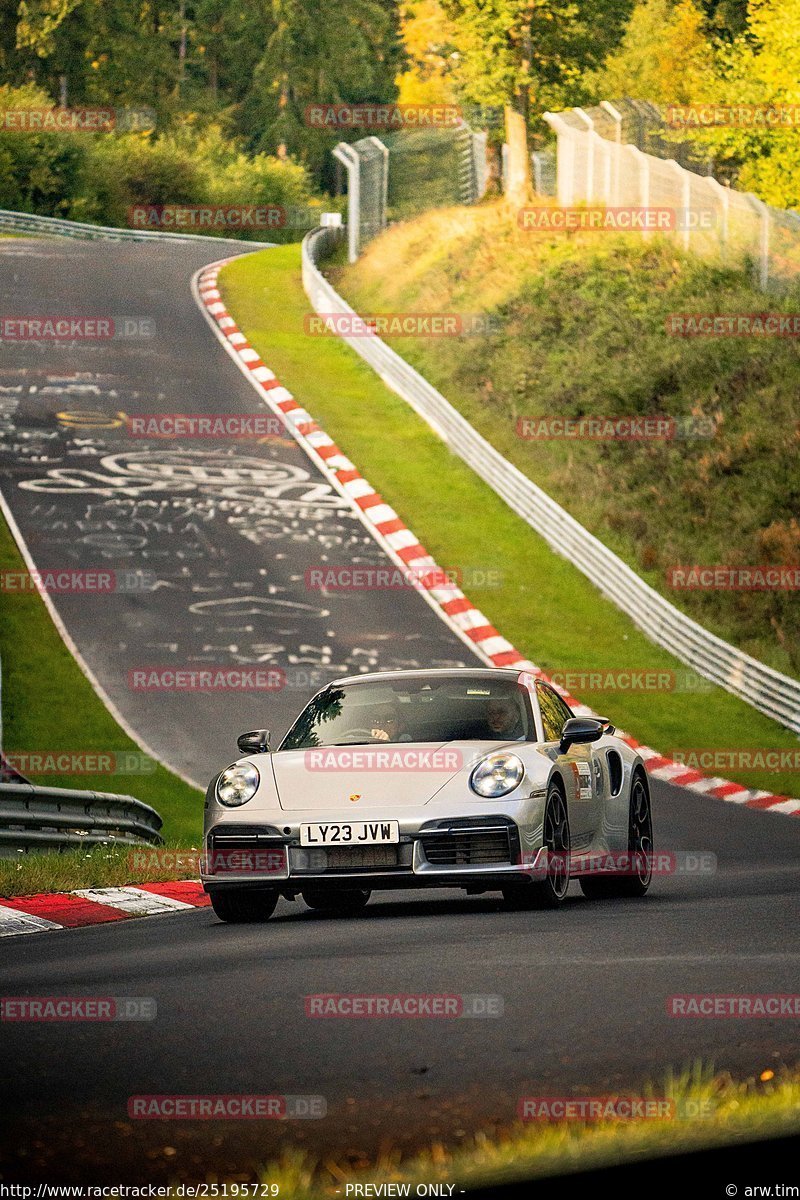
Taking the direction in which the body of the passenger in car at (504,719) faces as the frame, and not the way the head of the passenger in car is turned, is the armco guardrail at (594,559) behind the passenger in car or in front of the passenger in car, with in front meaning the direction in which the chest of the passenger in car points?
behind

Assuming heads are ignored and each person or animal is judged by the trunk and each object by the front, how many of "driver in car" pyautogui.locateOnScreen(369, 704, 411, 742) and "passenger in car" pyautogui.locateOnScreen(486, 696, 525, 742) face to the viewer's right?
0

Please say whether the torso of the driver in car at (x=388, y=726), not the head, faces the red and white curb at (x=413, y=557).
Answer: no

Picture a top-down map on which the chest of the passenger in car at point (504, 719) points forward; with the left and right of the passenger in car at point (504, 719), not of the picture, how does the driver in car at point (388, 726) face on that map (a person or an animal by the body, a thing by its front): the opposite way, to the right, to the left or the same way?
the same way

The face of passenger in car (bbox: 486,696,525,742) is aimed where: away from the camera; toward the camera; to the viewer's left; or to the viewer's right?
toward the camera

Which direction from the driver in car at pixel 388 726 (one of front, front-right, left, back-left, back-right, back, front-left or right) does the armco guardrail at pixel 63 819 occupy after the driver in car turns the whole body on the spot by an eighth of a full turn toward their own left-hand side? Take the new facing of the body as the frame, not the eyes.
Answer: back-right

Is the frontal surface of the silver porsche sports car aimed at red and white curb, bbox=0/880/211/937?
no

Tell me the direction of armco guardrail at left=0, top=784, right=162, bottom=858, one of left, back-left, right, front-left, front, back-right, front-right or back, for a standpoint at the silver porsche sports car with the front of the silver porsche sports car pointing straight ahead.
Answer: right

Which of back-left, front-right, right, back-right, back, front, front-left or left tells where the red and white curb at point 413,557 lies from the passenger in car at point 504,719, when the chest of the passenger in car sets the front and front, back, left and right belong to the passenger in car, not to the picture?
back-right

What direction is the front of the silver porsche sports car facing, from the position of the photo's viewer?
facing the viewer and to the left of the viewer

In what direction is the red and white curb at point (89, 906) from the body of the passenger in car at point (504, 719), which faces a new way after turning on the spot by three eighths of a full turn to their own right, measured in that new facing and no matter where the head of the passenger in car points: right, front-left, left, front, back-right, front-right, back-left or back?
left

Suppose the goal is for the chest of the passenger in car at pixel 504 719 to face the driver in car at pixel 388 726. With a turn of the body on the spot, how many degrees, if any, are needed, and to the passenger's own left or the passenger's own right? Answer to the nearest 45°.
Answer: approximately 45° to the passenger's own right

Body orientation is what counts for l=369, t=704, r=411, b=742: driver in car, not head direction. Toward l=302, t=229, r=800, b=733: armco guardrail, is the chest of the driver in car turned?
no

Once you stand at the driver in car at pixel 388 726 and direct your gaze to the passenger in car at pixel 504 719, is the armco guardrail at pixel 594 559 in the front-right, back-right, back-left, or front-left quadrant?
front-left

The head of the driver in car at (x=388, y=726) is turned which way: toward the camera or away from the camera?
toward the camera
